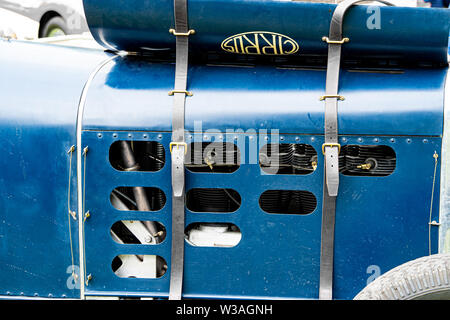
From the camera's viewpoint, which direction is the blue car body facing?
to the viewer's right

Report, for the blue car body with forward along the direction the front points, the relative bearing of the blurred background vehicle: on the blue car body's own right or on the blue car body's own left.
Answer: on the blue car body's own left
